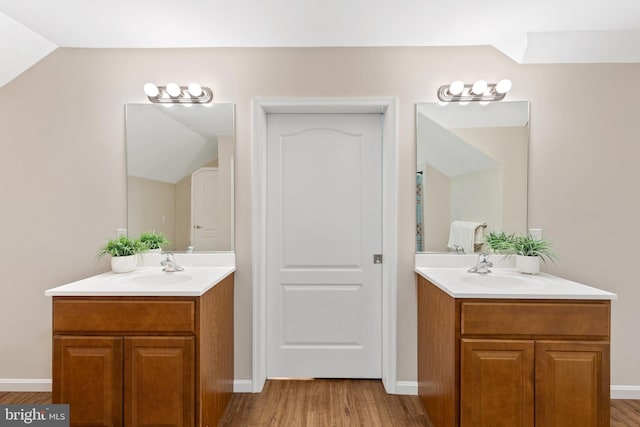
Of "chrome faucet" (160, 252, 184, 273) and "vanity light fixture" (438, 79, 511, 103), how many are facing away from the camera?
0

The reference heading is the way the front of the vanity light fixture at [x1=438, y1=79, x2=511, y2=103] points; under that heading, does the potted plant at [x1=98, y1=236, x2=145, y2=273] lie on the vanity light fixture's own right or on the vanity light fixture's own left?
on the vanity light fixture's own right

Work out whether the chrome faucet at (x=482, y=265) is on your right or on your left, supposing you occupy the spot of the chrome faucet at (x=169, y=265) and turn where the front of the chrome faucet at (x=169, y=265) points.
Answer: on your left

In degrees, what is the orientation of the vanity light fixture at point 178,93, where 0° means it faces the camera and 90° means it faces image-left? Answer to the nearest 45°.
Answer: approximately 45°

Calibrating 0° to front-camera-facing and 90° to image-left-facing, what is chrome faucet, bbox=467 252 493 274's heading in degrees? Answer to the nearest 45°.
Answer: approximately 315°

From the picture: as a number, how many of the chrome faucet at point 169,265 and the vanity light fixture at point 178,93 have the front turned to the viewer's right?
0

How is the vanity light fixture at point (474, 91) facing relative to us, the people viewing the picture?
facing the viewer and to the right of the viewer

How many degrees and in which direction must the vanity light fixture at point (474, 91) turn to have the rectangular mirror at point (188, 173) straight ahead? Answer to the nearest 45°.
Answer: approximately 90° to its right

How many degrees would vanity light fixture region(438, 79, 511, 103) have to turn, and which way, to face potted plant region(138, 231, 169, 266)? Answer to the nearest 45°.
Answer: approximately 90° to its right

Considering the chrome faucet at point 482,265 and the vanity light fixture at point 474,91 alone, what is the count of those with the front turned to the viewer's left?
0
